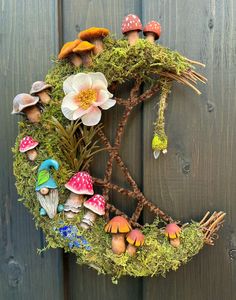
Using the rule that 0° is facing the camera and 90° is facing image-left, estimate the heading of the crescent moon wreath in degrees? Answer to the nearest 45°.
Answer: approximately 0°
